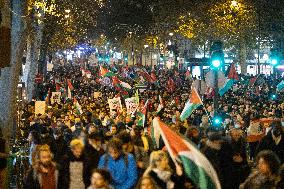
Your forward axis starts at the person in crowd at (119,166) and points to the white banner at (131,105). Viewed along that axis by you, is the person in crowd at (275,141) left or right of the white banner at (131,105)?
right

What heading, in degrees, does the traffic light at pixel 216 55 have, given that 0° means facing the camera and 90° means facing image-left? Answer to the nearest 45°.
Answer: approximately 0°

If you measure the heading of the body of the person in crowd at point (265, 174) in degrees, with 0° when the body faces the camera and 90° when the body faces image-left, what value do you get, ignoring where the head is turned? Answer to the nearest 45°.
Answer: approximately 45°

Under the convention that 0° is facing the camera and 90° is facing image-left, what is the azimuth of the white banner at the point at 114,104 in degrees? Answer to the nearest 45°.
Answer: approximately 0°

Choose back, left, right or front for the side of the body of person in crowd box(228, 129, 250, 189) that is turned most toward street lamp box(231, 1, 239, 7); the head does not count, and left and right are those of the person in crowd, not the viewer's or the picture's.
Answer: back

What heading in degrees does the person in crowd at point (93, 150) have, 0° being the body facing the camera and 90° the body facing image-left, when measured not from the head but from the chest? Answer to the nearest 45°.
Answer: approximately 315°
